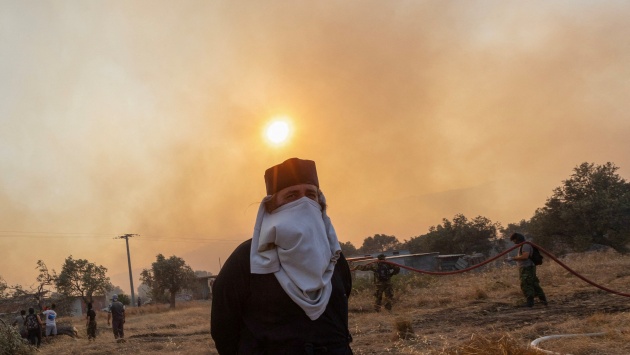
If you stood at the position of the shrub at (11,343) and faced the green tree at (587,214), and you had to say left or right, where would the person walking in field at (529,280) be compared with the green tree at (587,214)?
right

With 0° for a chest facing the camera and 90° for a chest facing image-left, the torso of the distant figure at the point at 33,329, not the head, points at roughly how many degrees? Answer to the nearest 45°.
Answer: approximately 180°

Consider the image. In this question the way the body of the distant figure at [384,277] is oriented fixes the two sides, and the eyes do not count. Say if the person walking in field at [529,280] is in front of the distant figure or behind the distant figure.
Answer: behind
